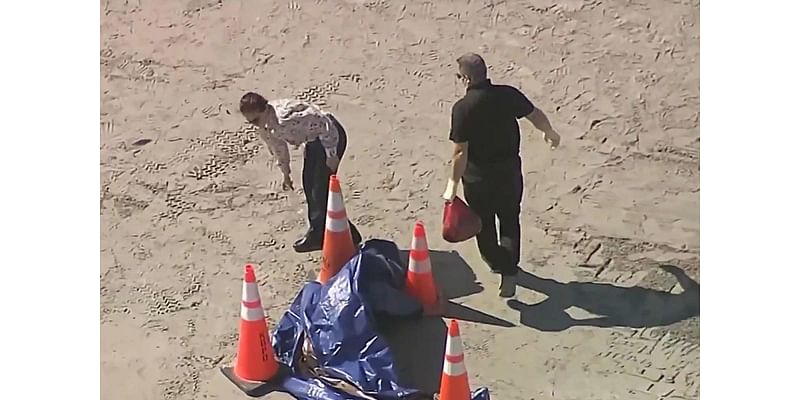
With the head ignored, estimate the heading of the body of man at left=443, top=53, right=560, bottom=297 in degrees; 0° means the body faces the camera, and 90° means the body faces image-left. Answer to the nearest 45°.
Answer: approximately 135°

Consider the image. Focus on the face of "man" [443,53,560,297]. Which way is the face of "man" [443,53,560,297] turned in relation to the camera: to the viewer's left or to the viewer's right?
to the viewer's left

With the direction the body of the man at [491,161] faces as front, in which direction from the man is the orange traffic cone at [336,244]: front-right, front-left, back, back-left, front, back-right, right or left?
front-left

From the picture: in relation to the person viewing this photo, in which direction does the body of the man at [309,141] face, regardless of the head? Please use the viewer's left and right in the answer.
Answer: facing to the left of the viewer
